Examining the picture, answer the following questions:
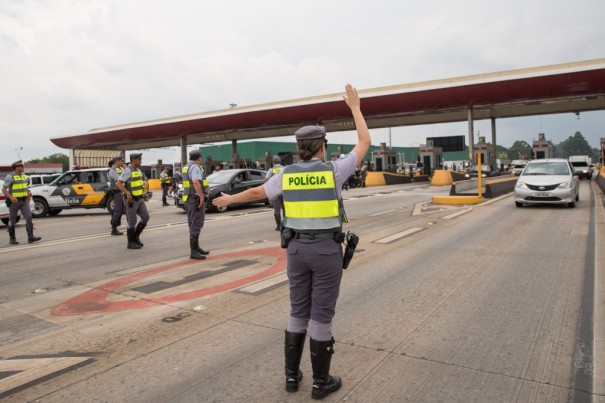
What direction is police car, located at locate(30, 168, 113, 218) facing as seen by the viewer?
to the viewer's left

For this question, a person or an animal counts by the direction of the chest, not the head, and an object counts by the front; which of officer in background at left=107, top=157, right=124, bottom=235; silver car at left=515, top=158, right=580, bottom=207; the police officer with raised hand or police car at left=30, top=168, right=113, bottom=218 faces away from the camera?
the police officer with raised hand

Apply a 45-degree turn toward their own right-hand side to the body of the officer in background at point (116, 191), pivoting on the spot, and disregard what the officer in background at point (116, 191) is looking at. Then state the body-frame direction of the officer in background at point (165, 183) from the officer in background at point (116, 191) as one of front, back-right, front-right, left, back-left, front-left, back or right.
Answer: back-left

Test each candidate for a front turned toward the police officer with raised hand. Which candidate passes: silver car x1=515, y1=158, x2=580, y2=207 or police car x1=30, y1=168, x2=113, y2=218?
the silver car

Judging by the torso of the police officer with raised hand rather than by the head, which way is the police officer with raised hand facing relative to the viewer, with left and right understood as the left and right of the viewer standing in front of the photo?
facing away from the viewer

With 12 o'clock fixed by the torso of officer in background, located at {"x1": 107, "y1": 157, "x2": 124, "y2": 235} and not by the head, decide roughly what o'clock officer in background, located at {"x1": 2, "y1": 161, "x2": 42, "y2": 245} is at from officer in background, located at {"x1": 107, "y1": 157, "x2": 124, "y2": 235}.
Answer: officer in background, located at {"x1": 2, "y1": 161, "x2": 42, "y2": 245} is roughly at 6 o'clock from officer in background, located at {"x1": 107, "y1": 157, "x2": 124, "y2": 235}.

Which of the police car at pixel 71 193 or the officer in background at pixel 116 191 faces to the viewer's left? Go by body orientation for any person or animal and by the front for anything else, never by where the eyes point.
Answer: the police car

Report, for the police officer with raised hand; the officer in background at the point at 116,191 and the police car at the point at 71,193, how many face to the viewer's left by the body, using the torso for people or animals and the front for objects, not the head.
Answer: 1

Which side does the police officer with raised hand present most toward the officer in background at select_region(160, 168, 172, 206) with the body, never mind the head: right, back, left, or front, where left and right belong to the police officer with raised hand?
front

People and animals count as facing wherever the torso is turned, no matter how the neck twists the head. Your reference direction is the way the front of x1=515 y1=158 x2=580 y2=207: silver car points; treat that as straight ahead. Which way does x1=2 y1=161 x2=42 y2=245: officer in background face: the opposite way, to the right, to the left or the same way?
to the left

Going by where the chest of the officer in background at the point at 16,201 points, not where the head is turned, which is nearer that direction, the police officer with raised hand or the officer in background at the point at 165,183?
the police officer with raised hand

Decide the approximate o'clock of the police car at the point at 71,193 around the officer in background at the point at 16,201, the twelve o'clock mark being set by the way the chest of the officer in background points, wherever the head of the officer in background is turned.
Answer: The police car is roughly at 8 o'clock from the officer in background.

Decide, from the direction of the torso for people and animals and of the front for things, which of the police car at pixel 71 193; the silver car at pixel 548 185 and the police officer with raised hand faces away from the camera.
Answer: the police officer with raised hand

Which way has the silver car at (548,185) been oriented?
toward the camera

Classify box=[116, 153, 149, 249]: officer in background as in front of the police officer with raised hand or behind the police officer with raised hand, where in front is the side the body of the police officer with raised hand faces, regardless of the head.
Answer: in front
